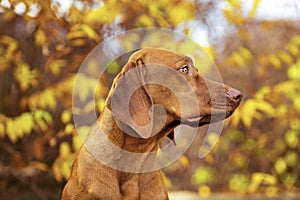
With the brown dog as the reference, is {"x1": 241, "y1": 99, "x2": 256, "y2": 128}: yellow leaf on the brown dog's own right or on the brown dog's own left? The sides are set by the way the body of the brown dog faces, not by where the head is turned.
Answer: on the brown dog's own left

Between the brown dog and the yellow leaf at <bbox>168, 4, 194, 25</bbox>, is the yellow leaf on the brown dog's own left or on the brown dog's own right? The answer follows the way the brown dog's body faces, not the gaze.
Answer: on the brown dog's own left

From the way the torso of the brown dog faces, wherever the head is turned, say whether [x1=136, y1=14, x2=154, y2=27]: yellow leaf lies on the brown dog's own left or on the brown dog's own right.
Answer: on the brown dog's own left

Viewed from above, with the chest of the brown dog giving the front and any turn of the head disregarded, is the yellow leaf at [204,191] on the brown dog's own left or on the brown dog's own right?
on the brown dog's own left
